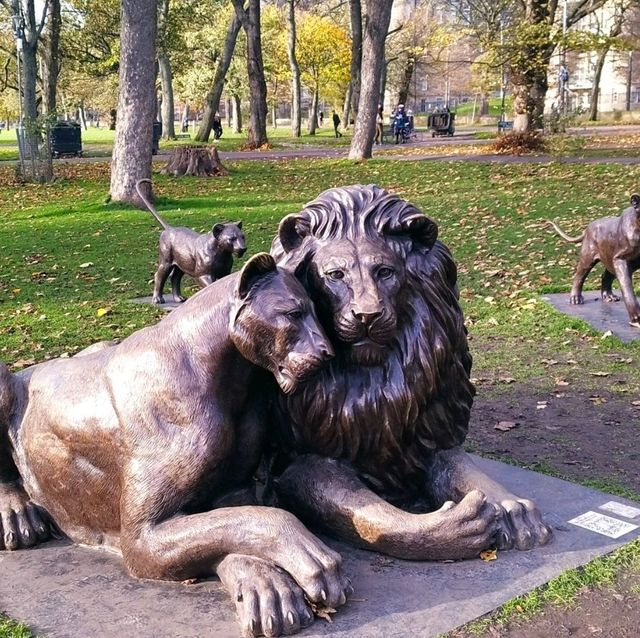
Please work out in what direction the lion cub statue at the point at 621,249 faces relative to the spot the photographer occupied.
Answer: facing the viewer and to the right of the viewer

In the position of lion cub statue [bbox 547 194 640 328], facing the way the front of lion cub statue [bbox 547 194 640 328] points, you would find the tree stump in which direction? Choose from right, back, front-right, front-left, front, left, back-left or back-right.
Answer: back

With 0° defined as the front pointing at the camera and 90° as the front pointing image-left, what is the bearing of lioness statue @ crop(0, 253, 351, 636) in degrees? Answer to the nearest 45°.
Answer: approximately 315°

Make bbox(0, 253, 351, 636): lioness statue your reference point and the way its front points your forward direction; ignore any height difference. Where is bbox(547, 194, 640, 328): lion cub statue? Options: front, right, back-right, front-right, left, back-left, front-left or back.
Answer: left

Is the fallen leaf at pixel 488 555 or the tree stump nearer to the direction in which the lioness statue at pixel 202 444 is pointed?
the fallen leaf

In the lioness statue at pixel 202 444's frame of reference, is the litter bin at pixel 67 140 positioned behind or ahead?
behind

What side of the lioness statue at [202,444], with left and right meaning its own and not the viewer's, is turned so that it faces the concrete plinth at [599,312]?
left

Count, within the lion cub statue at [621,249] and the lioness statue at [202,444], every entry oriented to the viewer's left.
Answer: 0

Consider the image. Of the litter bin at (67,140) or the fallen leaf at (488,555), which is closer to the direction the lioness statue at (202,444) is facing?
the fallen leaf

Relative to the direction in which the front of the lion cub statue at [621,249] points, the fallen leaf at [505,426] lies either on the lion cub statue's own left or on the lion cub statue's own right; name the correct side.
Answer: on the lion cub statue's own right

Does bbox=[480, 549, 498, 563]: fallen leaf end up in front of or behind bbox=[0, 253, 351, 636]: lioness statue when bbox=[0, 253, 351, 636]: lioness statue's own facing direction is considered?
in front

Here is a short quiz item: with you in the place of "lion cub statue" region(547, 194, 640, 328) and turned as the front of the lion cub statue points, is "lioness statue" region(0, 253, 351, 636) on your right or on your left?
on your right

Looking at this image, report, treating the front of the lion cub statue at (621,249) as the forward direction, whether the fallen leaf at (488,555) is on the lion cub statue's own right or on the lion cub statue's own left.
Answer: on the lion cub statue's own right

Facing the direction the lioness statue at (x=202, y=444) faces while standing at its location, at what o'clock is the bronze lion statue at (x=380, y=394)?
The bronze lion statue is roughly at 10 o'clock from the lioness statue.
